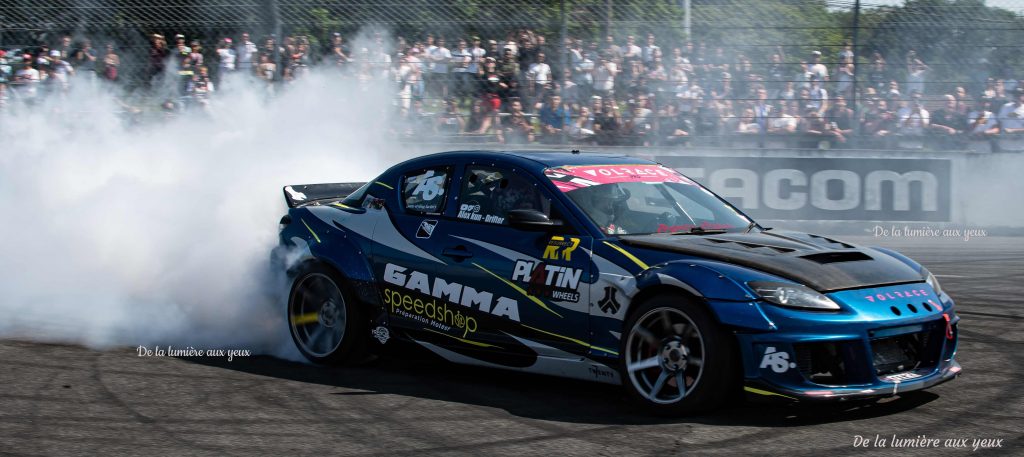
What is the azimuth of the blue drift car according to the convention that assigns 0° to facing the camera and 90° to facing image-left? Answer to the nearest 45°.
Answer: approximately 315°
